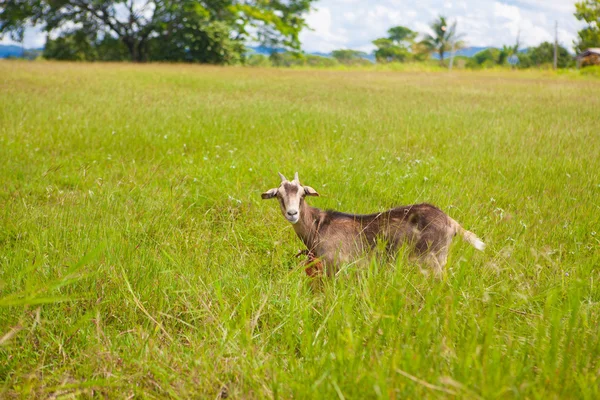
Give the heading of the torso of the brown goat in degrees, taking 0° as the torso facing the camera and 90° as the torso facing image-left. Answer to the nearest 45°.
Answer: approximately 90°

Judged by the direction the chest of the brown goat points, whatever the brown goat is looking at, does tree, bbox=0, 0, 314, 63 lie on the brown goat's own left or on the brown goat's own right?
on the brown goat's own right
